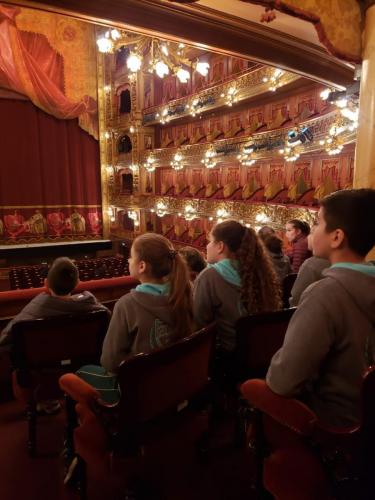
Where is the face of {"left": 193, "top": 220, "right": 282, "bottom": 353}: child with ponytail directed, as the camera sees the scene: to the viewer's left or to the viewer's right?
to the viewer's left

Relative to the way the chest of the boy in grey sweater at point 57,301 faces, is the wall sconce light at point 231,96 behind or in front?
in front

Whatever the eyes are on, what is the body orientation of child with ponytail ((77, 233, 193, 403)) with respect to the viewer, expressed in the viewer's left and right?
facing away from the viewer and to the left of the viewer

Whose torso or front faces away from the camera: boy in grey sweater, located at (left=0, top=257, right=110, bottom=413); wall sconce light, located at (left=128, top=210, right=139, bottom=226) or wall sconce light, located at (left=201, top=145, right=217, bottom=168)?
the boy in grey sweater

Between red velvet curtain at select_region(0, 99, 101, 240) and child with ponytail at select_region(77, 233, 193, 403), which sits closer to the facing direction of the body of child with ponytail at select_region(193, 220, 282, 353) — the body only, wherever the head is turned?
the red velvet curtain

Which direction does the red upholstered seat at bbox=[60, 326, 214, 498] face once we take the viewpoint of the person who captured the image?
facing away from the viewer and to the left of the viewer

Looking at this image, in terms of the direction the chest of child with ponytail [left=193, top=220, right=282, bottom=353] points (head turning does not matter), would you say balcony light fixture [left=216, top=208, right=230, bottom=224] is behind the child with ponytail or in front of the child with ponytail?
in front

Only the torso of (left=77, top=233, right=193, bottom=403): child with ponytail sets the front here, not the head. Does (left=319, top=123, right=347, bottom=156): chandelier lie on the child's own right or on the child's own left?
on the child's own right

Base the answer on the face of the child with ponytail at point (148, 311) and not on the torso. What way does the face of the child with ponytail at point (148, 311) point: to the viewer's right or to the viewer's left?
to the viewer's left

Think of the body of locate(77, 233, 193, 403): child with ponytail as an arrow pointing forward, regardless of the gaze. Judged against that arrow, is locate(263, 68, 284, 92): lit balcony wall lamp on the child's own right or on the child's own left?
on the child's own right

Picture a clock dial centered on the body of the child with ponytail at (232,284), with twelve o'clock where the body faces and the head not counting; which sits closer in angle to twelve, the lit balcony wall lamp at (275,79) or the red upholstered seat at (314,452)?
the lit balcony wall lamp

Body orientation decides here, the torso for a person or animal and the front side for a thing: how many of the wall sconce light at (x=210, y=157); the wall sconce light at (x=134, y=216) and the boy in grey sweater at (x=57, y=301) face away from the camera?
1

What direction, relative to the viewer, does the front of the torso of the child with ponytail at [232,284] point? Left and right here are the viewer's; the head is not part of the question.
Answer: facing away from the viewer and to the left of the viewer

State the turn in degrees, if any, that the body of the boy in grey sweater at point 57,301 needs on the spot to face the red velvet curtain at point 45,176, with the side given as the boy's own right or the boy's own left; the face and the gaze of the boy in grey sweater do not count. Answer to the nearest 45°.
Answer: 0° — they already face it

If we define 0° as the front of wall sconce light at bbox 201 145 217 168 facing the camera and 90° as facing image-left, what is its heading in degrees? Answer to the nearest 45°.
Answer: approximately 45°

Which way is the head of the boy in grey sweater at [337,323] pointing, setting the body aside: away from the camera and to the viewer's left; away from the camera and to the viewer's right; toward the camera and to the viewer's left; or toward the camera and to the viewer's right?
away from the camera and to the viewer's left

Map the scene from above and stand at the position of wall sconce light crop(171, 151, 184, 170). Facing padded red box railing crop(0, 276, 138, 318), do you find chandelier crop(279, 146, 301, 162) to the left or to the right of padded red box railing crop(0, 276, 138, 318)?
left
